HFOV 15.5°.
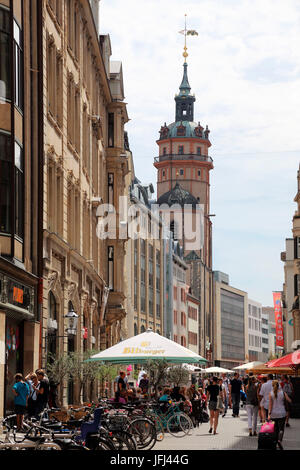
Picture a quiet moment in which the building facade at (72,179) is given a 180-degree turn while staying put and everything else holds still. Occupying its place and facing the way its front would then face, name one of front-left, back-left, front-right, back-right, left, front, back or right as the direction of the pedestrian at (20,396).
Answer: left

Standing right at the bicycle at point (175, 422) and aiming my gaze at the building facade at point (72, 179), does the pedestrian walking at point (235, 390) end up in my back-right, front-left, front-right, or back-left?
front-right

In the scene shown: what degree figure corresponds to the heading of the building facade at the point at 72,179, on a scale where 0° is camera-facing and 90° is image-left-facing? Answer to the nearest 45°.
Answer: approximately 270°

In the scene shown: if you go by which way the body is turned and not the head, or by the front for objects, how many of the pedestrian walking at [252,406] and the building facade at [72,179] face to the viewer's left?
0
